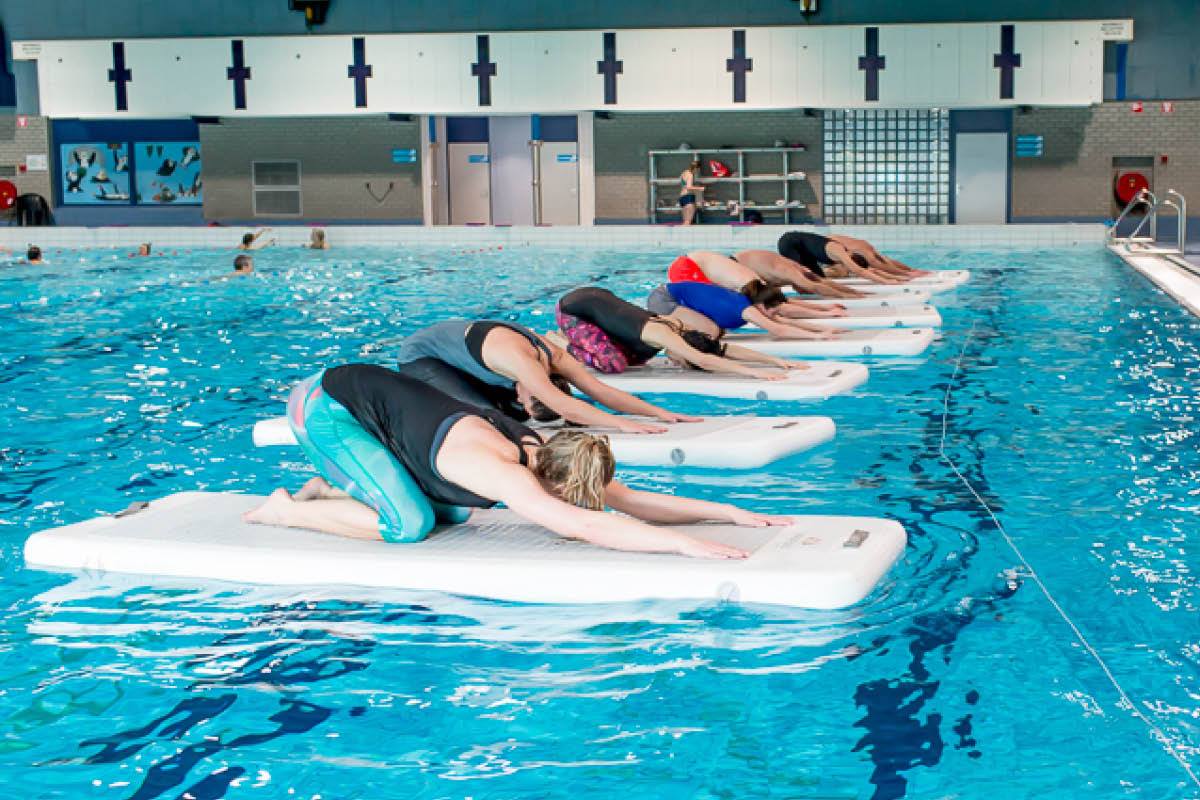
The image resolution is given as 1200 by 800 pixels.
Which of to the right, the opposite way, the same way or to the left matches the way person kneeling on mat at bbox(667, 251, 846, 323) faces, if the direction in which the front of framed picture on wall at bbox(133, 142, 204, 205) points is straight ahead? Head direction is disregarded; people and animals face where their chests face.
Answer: to the left

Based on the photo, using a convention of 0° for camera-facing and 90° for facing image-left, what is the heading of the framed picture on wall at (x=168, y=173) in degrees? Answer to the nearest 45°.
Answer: approximately 0°

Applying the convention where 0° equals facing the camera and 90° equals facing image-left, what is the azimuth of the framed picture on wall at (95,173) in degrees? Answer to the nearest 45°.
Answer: approximately 0°

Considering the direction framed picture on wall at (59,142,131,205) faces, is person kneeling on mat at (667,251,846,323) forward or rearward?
forward

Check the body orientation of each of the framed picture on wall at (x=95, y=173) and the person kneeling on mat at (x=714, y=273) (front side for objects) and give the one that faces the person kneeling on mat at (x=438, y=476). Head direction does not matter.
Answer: the framed picture on wall

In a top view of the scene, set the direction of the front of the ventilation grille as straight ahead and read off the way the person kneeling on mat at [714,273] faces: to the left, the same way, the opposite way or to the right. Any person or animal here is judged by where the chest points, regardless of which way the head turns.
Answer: to the left

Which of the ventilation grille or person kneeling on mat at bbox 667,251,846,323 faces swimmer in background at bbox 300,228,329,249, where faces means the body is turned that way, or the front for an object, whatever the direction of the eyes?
the ventilation grille

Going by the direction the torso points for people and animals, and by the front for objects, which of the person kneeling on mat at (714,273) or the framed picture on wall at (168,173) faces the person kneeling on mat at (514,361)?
the framed picture on wall

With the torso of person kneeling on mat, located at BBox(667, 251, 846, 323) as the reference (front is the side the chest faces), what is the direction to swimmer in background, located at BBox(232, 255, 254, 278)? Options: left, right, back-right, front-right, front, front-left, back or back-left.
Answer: back-left

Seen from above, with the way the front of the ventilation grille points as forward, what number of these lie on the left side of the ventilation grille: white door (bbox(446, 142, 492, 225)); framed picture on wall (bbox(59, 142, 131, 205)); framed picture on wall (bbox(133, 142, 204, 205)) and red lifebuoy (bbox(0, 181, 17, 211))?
1

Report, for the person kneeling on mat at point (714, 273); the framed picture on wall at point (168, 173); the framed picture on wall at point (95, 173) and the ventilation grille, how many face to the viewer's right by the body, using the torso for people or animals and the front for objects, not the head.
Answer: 1

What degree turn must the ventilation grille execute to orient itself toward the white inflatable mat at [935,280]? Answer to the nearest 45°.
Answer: approximately 45° to its left

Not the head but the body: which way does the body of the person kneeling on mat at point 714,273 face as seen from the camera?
to the viewer's right

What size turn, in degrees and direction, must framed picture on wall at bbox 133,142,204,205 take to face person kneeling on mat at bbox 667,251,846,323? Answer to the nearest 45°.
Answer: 0° — it already faces them

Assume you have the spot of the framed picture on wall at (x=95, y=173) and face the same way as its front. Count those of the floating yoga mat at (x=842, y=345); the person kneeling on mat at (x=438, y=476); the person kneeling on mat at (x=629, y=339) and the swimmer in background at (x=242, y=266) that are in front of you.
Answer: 4
